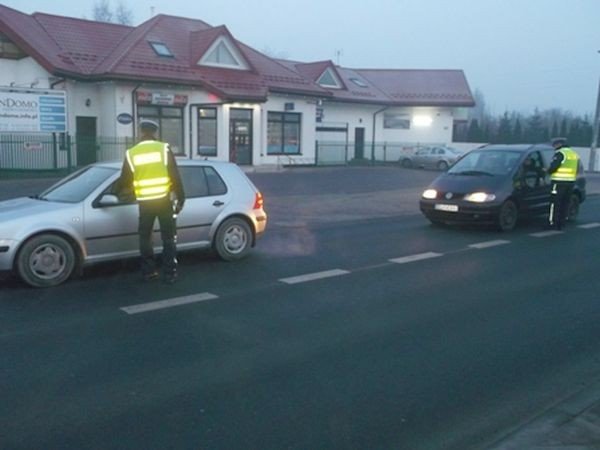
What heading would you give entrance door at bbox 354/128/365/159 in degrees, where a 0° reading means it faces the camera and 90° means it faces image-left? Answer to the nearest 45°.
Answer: approximately 0°

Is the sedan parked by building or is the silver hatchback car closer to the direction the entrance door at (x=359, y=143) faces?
the silver hatchback car

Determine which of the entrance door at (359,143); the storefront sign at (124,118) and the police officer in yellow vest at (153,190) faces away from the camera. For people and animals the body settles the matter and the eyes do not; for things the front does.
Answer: the police officer in yellow vest

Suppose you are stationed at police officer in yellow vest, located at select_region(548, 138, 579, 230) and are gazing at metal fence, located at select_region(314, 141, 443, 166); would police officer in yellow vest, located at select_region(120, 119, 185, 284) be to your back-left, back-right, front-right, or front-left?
back-left

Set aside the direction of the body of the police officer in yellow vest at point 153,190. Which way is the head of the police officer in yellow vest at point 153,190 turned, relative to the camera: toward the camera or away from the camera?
away from the camera

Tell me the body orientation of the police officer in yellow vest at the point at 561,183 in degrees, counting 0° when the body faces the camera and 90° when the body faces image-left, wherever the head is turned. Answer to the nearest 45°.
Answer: approximately 135°

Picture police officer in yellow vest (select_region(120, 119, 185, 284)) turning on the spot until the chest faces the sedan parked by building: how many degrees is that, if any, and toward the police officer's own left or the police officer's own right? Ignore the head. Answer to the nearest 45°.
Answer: approximately 45° to the police officer's own right

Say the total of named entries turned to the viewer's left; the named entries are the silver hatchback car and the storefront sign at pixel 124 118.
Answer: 1

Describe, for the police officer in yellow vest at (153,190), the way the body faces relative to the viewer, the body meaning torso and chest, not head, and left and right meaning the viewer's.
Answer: facing away from the viewer

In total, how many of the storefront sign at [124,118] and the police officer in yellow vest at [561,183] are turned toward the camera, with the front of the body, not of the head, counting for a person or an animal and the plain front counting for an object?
1
